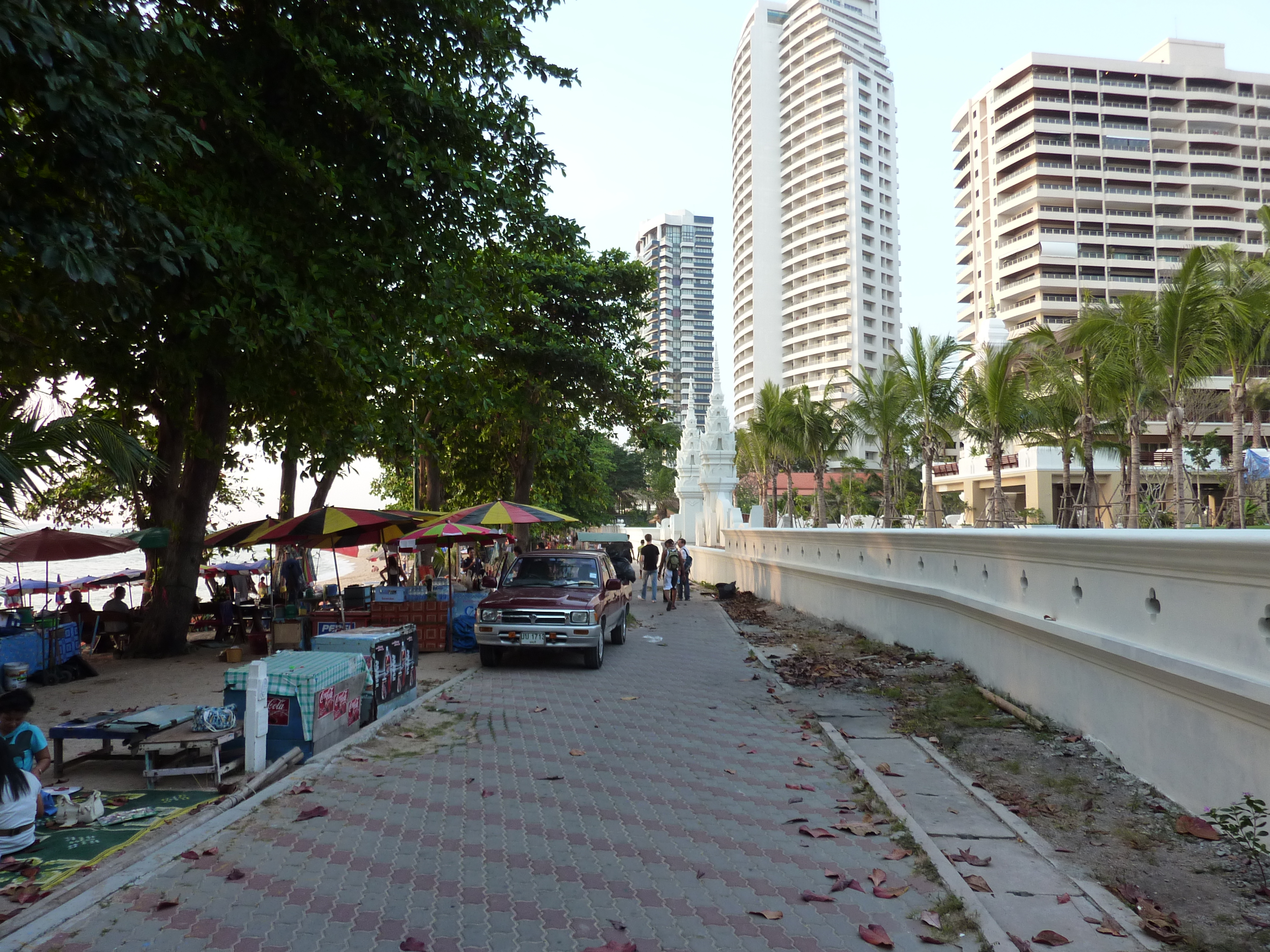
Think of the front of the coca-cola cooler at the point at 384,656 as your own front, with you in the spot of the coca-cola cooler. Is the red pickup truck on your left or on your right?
on your left

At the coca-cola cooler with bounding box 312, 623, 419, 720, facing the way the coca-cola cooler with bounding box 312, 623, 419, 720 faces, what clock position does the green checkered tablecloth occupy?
The green checkered tablecloth is roughly at 2 o'clock from the coca-cola cooler.

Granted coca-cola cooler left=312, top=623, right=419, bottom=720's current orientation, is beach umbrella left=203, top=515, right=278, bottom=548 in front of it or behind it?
behind

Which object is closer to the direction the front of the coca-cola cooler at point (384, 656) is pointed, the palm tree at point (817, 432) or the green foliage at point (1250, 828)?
the green foliage

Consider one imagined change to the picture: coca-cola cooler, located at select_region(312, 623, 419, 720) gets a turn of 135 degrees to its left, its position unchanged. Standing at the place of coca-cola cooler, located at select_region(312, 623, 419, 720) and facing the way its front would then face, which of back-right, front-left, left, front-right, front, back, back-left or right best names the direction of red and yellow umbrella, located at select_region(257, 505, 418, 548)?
front
